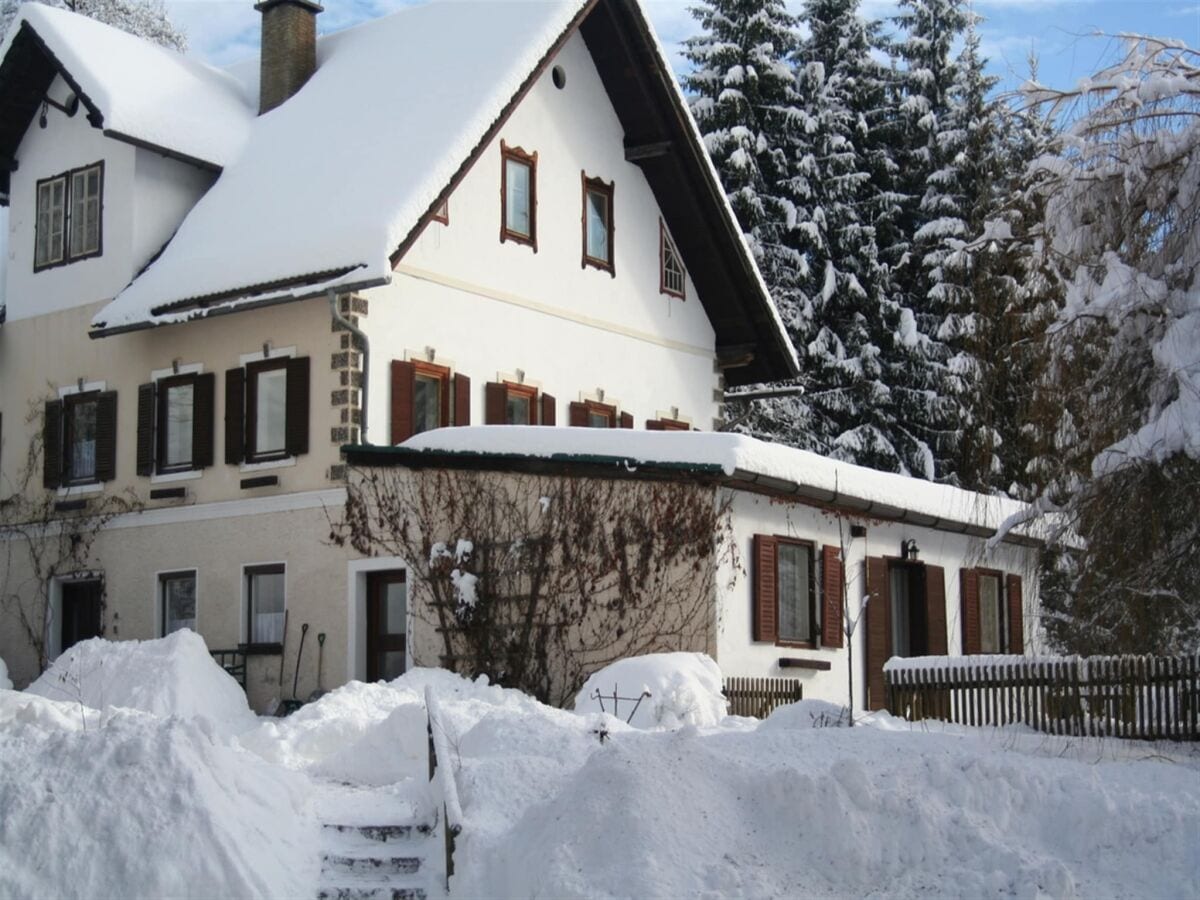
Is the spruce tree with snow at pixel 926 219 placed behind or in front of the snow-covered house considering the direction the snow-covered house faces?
behind

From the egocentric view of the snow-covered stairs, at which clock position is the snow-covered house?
The snow-covered house is roughly at 6 o'clock from the snow-covered stairs.

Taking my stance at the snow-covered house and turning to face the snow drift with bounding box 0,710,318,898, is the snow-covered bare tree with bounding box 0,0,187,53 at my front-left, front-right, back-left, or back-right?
back-right

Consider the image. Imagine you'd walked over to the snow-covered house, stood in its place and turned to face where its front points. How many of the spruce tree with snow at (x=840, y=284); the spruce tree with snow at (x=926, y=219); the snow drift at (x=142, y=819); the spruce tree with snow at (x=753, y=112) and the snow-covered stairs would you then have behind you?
3

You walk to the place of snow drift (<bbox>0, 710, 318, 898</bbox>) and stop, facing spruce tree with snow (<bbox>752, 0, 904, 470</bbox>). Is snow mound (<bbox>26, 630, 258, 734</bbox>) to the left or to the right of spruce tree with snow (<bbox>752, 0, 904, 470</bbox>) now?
left

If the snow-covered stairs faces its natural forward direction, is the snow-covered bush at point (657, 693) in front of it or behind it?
behind

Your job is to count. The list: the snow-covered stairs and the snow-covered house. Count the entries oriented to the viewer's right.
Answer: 0

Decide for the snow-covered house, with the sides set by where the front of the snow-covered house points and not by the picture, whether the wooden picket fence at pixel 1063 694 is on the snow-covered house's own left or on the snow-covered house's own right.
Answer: on the snow-covered house's own left

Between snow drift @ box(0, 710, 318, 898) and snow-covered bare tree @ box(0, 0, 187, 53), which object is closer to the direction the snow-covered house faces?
the snow drift

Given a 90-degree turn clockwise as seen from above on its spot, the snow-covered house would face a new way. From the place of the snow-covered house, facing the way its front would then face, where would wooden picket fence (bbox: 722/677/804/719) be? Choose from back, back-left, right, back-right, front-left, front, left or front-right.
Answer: back

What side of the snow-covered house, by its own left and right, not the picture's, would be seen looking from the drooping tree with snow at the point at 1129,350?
left

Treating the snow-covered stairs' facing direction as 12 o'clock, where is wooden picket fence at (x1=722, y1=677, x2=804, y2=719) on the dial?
The wooden picket fence is roughly at 7 o'clock from the snow-covered stairs.

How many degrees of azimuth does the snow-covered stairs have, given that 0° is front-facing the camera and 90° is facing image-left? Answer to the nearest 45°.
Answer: approximately 0°

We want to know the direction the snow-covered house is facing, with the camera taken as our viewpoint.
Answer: facing the viewer and to the left of the viewer

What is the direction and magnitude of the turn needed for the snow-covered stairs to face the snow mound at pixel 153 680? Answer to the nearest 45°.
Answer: approximately 180°

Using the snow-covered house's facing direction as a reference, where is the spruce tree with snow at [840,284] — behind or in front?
behind

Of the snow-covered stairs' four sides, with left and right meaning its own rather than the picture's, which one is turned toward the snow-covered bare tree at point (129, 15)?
back
